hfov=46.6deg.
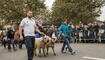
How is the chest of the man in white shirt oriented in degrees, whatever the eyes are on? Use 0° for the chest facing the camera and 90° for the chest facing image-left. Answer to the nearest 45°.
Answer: approximately 315°

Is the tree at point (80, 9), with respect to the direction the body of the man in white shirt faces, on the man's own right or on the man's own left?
on the man's own left

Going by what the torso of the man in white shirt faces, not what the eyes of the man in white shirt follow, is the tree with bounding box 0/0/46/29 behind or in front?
behind
